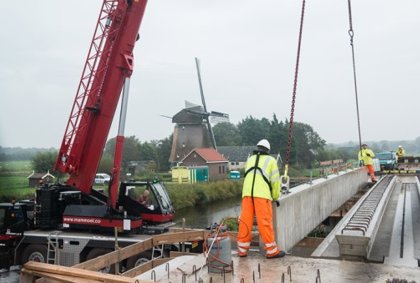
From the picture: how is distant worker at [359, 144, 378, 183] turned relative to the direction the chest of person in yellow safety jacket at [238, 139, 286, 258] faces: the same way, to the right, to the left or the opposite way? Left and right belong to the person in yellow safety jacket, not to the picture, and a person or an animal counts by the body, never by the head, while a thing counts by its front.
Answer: the opposite way

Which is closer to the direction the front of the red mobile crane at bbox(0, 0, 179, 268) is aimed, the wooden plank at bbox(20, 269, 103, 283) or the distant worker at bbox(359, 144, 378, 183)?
the distant worker

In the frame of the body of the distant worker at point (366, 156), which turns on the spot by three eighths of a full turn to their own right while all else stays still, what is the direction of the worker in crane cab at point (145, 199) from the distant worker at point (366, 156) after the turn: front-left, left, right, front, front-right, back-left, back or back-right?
back-left

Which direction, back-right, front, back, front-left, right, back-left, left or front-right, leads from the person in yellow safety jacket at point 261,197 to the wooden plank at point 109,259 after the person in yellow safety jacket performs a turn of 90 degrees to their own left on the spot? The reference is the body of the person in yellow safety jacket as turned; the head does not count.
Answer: front-left

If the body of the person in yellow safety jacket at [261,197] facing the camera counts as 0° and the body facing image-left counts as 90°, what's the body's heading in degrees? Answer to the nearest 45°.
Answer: approximately 225°

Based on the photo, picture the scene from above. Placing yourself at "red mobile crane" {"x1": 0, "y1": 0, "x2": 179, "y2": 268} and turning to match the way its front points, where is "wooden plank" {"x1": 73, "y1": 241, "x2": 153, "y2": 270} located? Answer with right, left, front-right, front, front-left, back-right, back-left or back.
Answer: right

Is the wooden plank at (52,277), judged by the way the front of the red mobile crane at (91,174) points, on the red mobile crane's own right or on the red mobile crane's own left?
on the red mobile crane's own right

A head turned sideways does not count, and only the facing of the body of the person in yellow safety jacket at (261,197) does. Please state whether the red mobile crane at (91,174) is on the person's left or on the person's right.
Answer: on the person's left

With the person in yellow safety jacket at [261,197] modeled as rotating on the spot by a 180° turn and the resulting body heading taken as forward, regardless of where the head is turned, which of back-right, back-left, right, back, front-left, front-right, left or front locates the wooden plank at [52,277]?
front

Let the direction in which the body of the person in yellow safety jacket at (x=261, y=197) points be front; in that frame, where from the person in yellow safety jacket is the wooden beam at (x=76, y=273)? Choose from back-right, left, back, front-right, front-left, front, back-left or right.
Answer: back

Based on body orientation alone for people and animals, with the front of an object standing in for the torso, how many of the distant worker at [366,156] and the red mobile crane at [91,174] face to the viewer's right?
1

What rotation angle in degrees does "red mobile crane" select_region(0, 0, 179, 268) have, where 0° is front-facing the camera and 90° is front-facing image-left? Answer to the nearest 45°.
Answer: approximately 270°

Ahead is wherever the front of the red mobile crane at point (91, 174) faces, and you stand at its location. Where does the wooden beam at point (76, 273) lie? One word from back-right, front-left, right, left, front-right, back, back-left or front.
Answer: left

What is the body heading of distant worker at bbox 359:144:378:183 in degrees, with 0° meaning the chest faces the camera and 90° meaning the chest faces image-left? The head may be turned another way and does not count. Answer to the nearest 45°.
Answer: approximately 45°

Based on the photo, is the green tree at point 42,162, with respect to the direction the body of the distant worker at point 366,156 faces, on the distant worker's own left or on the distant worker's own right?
on the distant worker's own right

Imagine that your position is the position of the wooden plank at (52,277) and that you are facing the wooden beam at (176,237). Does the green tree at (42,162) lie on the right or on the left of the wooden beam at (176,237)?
left

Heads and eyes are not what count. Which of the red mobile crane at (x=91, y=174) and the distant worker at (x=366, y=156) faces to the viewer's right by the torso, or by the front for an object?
the red mobile crane

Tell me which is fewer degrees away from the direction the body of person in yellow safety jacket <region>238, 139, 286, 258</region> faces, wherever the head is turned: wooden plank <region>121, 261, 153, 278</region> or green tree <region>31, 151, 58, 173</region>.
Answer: the green tree
